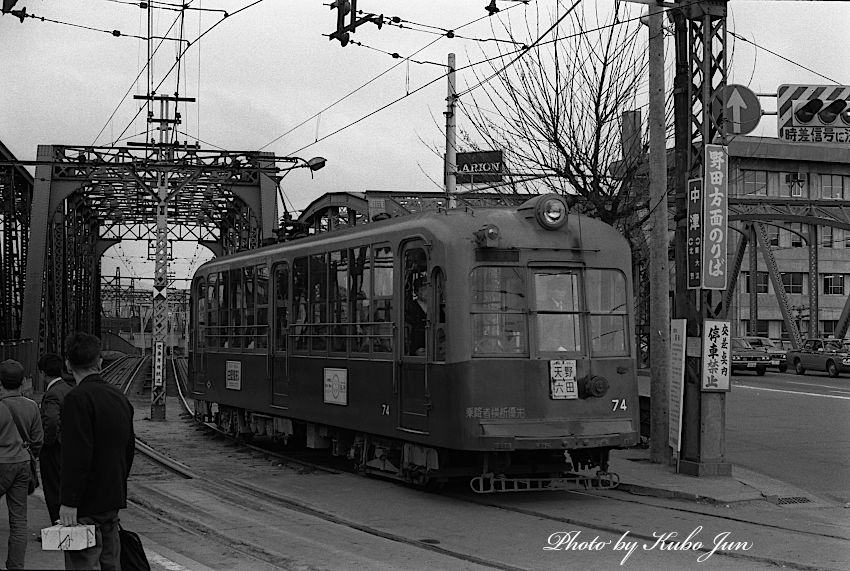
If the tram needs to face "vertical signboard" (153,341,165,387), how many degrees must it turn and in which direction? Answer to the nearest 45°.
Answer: approximately 180°

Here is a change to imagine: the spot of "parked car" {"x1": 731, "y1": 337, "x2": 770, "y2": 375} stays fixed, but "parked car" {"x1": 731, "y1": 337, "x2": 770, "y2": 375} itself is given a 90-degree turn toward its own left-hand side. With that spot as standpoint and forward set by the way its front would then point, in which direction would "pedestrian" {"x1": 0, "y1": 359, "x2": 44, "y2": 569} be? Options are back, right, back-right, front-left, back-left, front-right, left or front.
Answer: back-right

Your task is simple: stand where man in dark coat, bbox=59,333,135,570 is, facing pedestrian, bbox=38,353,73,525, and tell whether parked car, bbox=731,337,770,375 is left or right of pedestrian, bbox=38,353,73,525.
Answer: right

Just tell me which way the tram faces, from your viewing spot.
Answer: facing the viewer and to the right of the viewer

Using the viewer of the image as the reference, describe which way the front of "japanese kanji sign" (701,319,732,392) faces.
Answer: facing the viewer

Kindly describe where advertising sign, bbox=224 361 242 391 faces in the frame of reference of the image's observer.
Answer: facing the viewer and to the left of the viewer

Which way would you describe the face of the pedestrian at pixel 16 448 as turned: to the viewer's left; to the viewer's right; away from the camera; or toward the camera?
away from the camera

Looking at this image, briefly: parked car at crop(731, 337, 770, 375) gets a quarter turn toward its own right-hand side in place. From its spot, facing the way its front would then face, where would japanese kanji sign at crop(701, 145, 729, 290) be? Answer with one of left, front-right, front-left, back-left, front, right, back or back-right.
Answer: front-left

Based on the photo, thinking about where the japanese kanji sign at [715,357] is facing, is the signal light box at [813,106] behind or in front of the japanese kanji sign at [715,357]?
behind

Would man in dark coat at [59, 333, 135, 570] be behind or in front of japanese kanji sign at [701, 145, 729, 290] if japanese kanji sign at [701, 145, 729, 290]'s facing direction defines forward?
in front

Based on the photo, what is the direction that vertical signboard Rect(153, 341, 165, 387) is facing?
toward the camera

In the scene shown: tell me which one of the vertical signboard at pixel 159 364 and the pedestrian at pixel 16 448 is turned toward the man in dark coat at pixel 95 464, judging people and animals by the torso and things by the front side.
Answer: the vertical signboard

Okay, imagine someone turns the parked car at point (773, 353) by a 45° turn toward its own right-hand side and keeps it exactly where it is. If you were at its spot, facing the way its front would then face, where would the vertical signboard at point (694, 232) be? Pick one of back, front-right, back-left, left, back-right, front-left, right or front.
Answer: front

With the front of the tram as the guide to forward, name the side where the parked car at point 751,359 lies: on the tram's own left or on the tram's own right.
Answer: on the tram's own left

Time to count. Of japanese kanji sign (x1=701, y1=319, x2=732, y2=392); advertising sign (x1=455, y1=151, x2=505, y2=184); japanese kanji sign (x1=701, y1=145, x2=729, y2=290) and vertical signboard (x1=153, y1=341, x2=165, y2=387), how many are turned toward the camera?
4
